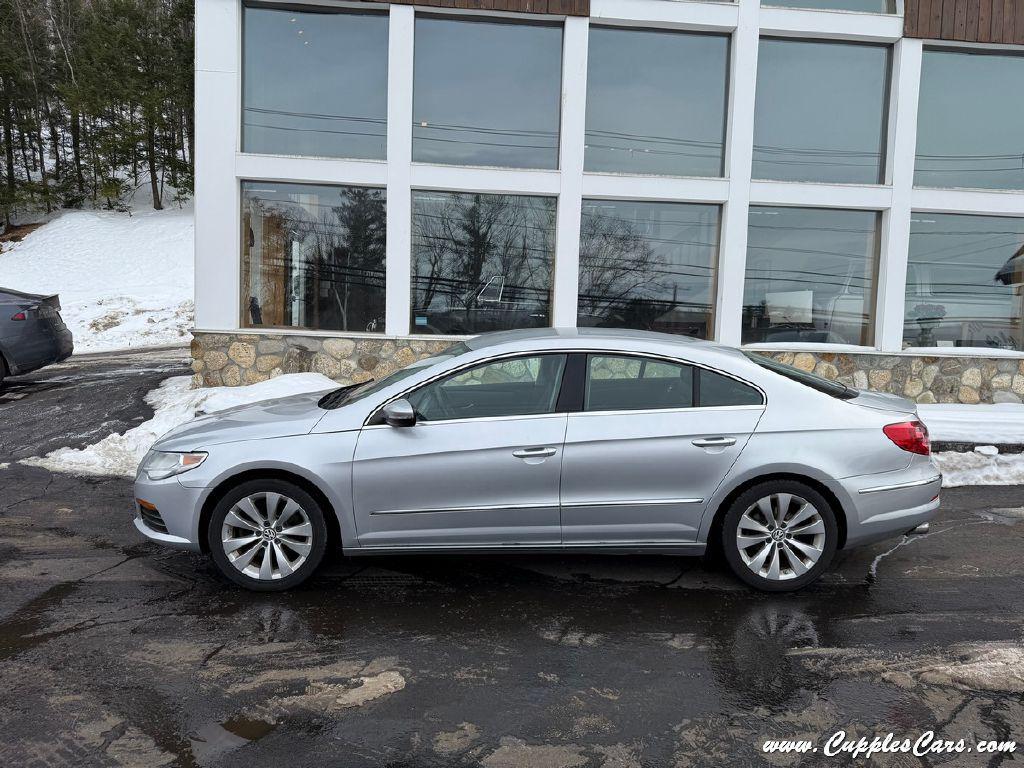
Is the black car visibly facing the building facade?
no

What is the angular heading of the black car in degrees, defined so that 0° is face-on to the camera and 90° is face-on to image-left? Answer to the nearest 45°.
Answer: approximately 135°

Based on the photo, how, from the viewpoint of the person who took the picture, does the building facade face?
facing the viewer

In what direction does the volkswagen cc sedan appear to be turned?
to the viewer's left

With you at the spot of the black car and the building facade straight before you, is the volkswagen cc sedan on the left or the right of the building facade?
right

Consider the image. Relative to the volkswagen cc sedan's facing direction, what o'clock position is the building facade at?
The building facade is roughly at 3 o'clock from the volkswagen cc sedan.

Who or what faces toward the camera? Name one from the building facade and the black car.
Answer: the building facade

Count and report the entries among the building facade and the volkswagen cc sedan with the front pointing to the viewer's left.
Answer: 1

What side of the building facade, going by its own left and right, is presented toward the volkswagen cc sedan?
front

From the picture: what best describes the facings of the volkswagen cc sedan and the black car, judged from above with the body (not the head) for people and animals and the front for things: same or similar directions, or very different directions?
same or similar directions

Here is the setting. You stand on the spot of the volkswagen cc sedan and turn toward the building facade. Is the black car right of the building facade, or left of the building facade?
left

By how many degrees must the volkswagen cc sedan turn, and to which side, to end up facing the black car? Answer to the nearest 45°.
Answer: approximately 45° to its right

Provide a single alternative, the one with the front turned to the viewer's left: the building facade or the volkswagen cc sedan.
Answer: the volkswagen cc sedan

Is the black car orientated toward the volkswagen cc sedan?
no

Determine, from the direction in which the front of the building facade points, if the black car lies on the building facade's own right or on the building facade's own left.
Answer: on the building facade's own right
